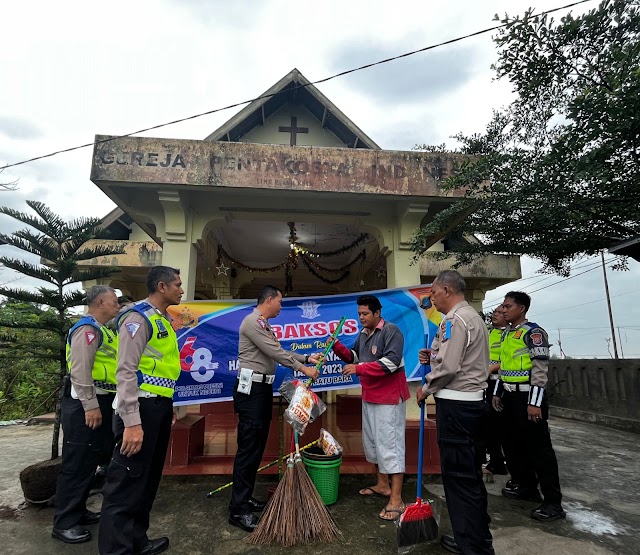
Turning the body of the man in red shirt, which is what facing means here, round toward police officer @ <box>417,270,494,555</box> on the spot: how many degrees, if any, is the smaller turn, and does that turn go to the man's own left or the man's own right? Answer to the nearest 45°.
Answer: approximately 90° to the man's own left

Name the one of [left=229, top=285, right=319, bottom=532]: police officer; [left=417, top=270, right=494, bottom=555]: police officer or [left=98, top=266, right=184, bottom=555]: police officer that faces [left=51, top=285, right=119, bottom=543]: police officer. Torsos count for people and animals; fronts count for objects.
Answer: [left=417, top=270, right=494, bottom=555]: police officer

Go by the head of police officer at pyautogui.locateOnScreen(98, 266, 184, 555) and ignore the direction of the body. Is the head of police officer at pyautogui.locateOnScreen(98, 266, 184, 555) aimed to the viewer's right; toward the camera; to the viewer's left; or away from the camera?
to the viewer's right

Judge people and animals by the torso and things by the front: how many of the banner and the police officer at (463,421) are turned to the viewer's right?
0

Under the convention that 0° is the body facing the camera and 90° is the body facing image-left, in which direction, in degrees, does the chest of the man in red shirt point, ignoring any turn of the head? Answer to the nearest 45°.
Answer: approximately 45°

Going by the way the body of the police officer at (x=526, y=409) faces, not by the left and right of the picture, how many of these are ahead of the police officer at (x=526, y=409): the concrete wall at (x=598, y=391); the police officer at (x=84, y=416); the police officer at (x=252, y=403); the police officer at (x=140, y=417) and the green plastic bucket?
4

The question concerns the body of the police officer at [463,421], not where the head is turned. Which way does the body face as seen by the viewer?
to the viewer's left

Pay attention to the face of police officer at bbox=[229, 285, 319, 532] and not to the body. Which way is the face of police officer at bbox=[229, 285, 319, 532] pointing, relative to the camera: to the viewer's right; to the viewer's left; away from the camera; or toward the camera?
to the viewer's right

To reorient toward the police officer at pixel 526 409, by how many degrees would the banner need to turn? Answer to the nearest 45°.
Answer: approximately 90° to its left

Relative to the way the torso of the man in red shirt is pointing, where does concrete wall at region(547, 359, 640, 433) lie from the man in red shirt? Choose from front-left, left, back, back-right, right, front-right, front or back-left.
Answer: back

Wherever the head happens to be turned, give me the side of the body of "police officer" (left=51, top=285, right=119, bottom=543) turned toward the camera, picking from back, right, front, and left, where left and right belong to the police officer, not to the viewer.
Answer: right

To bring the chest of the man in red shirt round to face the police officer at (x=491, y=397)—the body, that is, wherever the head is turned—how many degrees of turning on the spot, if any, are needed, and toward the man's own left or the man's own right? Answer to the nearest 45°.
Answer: approximately 180°

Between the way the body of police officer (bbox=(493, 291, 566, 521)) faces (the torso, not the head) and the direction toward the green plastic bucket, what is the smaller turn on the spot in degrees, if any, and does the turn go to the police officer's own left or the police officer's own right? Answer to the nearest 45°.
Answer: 0° — they already face it

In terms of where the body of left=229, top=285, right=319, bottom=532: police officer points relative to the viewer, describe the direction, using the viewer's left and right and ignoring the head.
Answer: facing to the right of the viewer

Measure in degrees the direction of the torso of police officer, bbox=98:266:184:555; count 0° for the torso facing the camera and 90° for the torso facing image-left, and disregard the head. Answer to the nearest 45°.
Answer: approximately 270°
